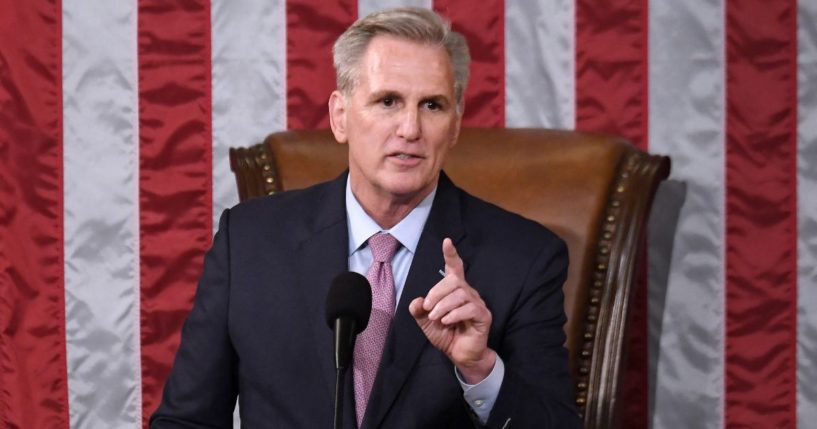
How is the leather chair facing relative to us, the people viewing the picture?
facing the viewer

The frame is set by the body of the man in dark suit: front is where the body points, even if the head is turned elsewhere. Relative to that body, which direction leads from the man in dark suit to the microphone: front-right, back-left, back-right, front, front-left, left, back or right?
front

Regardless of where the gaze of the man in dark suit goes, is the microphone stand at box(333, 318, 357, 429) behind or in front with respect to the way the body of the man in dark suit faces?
in front

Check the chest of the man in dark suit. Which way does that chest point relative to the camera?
toward the camera

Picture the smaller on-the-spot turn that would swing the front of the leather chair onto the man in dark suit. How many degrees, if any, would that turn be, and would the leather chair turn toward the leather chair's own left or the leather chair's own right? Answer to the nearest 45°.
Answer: approximately 45° to the leather chair's own right

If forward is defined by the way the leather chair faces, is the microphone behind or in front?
in front

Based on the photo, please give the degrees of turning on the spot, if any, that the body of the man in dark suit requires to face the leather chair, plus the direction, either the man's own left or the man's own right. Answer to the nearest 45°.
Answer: approximately 135° to the man's own left

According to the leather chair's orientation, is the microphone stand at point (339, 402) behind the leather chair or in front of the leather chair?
in front

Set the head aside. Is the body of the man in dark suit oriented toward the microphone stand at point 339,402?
yes

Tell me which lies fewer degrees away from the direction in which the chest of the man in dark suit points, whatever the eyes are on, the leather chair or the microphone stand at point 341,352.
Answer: the microphone stand

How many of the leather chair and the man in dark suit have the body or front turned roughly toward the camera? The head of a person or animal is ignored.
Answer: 2
